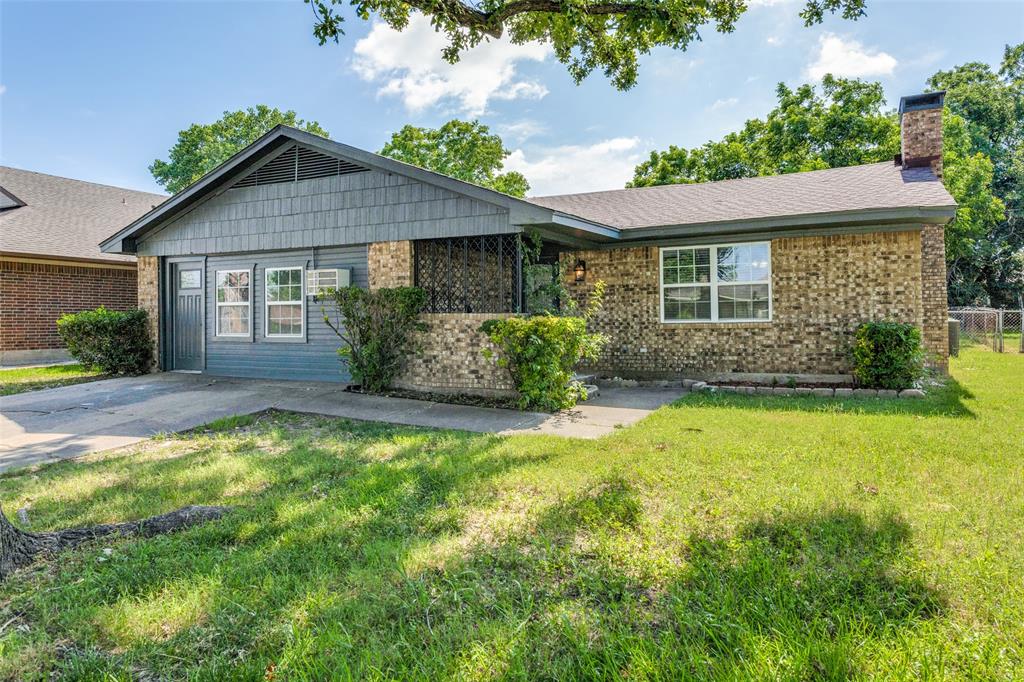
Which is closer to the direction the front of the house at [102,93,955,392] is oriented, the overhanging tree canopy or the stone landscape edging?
the overhanging tree canopy

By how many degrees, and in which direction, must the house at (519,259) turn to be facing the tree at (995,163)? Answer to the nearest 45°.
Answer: approximately 135° to its left

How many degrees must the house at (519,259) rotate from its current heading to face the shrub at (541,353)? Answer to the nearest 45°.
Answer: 0° — it already faces it

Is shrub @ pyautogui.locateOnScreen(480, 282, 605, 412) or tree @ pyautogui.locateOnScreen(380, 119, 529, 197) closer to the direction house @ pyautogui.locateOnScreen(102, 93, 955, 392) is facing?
the shrub

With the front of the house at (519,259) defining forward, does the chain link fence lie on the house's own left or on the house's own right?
on the house's own left

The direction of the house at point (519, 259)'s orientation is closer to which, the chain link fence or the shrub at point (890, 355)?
the shrub

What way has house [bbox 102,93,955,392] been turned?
toward the camera

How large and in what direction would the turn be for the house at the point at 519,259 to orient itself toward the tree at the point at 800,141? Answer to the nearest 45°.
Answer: approximately 135° to its left

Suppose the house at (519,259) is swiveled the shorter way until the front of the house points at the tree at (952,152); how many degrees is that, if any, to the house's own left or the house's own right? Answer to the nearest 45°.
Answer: approximately 135° to the house's own left

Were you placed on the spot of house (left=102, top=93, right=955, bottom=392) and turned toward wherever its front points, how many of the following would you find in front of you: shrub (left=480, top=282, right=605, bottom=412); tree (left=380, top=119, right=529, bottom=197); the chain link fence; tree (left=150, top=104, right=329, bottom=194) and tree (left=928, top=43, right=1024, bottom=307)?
1

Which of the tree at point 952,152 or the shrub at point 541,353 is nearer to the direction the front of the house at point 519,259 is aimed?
the shrub

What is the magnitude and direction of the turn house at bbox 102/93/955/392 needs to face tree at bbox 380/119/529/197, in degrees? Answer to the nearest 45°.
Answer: approximately 180°

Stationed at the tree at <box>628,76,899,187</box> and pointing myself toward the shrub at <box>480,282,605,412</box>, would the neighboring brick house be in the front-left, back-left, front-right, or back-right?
front-right
